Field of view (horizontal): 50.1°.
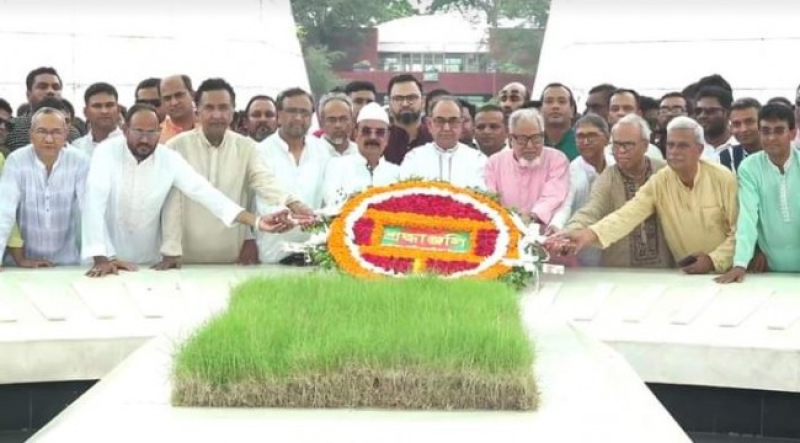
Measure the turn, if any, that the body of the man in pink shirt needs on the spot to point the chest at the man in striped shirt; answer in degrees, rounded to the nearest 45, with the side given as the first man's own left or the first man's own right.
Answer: approximately 90° to the first man's own right

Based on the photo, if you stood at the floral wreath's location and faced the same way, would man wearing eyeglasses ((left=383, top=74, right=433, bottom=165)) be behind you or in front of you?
behind

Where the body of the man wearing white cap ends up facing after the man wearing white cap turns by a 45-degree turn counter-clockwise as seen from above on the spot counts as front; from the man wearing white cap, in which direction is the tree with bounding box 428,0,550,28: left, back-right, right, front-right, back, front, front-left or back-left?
back-left

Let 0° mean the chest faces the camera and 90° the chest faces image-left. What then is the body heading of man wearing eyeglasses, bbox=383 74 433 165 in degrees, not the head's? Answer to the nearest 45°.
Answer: approximately 0°

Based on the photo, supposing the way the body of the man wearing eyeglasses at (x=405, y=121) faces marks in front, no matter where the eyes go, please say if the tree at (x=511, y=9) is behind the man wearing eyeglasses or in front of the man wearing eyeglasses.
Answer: behind

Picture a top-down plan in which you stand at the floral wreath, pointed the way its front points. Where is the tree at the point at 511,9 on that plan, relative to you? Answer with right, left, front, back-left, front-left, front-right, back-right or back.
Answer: back

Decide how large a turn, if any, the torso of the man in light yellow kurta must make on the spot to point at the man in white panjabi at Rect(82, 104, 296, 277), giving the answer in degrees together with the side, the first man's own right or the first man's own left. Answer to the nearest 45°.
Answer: approximately 45° to the first man's own right

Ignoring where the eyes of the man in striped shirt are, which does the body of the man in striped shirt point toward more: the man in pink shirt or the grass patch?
the grass patch
